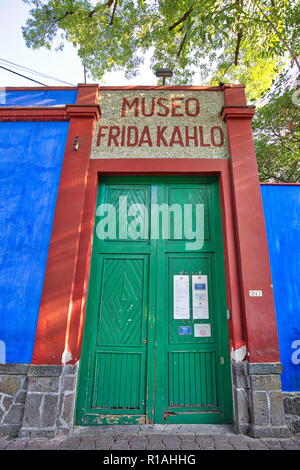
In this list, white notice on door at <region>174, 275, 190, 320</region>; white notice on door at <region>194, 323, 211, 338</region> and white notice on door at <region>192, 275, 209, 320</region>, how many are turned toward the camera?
3

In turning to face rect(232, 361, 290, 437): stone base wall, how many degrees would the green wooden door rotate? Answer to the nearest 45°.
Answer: approximately 90° to its left

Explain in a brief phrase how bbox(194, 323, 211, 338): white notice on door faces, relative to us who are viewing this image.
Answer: facing the viewer

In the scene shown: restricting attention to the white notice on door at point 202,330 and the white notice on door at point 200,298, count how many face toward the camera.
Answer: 2

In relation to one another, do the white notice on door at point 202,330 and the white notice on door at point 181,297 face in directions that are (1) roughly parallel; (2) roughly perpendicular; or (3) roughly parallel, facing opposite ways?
roughly parallel

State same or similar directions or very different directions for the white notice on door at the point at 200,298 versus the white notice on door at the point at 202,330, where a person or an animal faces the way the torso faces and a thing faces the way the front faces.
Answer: same or similar directions

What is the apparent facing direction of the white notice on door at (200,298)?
toward the camera

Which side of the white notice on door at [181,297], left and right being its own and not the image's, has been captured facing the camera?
front

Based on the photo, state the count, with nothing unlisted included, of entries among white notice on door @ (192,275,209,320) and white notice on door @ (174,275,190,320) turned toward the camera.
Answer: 2
